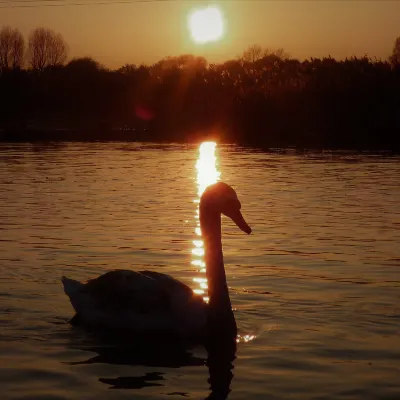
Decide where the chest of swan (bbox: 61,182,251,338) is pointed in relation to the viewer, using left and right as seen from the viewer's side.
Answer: facing to the right of the viewer
